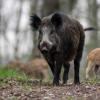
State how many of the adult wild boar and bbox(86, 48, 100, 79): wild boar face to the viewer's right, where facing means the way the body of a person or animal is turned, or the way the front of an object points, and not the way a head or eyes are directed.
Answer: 1

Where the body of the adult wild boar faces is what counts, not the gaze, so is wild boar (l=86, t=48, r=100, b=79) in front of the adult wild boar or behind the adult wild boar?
behind

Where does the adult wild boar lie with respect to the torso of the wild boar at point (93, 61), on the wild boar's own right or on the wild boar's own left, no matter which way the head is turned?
on the wild boar's own right

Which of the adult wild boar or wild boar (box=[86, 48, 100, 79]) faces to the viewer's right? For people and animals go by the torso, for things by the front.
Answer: the wild boar

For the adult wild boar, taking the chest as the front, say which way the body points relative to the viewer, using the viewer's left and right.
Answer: facing the viewer and to the left of the viewer

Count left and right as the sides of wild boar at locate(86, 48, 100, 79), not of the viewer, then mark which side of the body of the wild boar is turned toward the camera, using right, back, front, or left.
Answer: right
